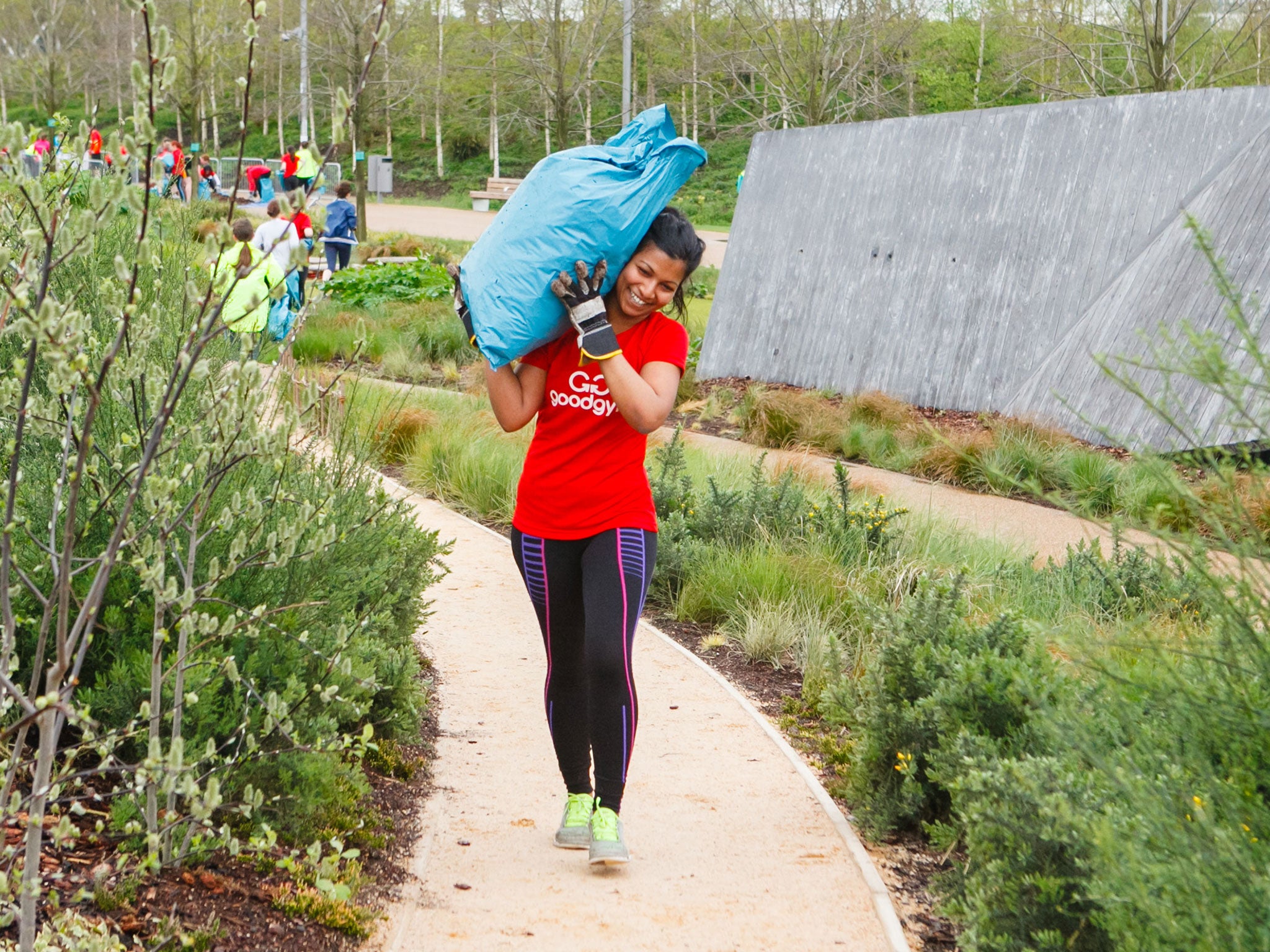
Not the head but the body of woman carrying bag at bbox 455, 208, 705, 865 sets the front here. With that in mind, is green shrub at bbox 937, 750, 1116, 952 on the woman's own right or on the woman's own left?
on the woman's own left

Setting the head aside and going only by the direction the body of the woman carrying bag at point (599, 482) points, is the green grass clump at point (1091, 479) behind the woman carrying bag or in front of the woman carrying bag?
behind

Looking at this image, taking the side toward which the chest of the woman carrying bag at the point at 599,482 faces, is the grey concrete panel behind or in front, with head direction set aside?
behind

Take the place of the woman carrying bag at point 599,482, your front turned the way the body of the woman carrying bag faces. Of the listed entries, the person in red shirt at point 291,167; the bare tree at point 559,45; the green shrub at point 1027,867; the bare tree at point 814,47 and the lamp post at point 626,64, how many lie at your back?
4

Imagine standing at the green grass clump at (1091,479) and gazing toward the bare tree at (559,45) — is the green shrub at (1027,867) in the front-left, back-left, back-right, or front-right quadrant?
back-left

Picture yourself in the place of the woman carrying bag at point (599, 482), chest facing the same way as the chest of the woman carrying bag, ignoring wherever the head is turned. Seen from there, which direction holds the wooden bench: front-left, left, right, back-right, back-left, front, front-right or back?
back

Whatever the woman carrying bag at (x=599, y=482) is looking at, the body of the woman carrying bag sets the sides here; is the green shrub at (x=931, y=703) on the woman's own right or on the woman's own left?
on the woman's own left

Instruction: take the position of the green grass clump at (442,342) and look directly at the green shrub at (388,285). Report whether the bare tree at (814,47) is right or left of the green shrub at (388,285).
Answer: right

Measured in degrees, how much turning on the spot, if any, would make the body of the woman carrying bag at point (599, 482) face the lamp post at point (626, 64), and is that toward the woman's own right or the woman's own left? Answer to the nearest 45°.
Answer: approximately 180°

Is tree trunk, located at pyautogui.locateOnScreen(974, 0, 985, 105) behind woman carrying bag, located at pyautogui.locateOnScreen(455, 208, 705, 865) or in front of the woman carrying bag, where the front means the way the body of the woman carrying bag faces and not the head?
behind

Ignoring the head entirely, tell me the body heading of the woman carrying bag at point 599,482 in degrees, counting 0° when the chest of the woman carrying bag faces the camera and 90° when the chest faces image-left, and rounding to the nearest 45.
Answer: approximately 0°
